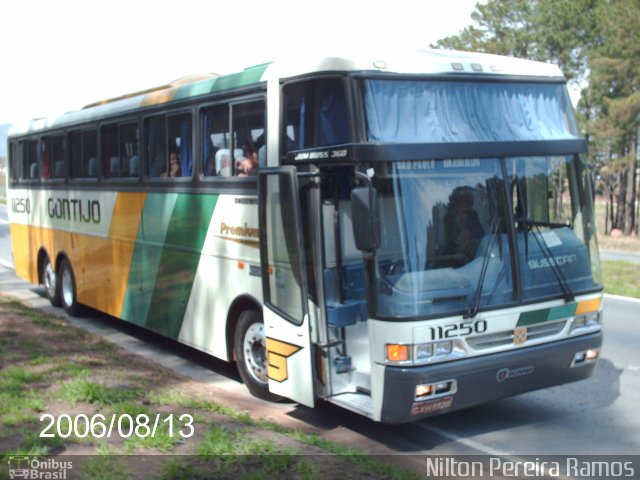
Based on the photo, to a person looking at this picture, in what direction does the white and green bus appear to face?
facing the viewer and to the right of the viewer
